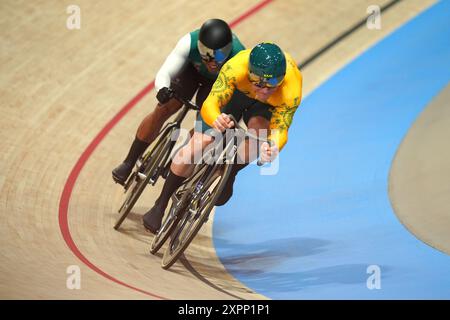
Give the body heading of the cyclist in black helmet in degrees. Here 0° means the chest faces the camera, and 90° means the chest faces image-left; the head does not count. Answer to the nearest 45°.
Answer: approximately 0°
